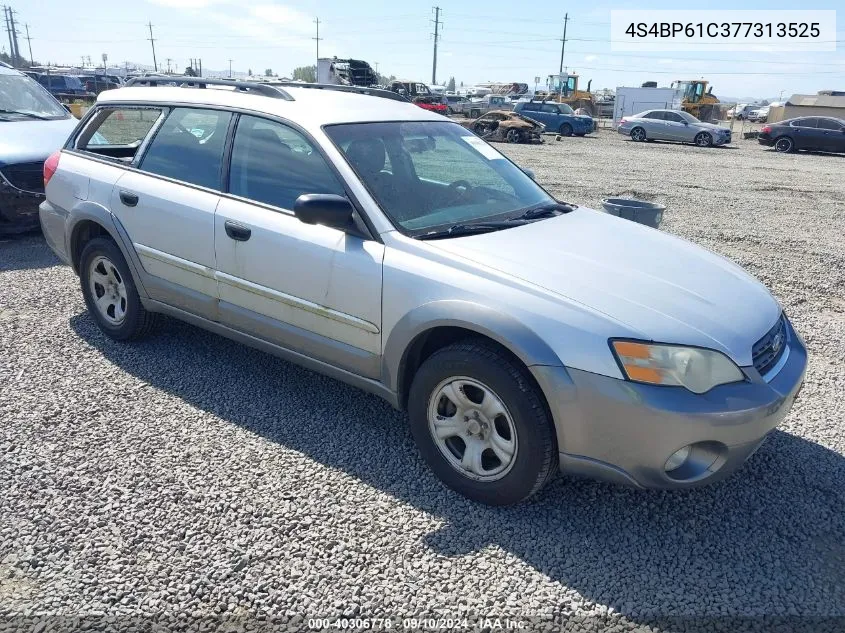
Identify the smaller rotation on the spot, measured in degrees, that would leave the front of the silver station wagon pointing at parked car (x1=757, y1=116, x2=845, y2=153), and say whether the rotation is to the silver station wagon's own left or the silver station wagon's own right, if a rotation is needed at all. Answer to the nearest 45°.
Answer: approximately 90° to the silver station wagon's own left

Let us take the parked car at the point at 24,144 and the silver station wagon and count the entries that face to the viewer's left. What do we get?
0

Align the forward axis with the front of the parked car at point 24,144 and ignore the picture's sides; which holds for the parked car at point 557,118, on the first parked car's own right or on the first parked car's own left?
on the first parked car's own left

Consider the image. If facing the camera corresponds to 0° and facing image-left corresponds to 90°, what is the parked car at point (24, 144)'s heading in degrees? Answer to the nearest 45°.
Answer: approximately 0°

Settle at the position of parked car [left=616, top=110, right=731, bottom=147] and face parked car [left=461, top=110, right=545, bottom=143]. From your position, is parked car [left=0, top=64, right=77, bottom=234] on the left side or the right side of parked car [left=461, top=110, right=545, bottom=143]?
left

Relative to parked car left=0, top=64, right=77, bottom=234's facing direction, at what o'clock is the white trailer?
The white trailer is roughly at 8 o'clock from the parked car.

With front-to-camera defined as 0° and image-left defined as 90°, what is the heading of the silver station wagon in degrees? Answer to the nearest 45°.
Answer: approximately 315°

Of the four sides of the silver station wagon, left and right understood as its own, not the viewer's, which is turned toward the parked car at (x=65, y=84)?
back

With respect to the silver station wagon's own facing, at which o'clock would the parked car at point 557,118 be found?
The parked car is roughly at 8 o'clock from the silver station wagon.

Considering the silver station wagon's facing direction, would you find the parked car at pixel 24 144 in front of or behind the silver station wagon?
behind

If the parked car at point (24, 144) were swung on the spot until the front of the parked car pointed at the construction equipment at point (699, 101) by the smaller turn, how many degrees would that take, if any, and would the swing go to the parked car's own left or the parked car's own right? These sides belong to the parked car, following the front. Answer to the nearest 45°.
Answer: approximately 135° to the parked car's own left
